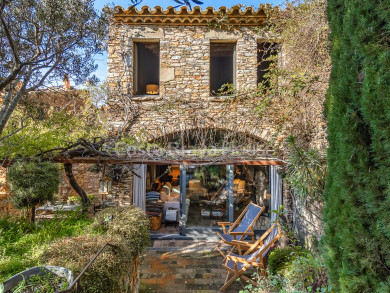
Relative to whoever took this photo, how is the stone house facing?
facing the viewer

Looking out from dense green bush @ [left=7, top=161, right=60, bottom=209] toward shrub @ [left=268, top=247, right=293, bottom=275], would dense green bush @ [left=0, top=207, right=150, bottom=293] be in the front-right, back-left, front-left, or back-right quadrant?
front-right

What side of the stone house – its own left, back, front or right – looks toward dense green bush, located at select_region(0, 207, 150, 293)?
front

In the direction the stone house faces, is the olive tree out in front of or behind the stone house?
in front

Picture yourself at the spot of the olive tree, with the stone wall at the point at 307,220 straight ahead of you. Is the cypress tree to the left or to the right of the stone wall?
right

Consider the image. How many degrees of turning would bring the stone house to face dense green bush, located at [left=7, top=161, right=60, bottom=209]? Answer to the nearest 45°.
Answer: approximately 45° to its right
